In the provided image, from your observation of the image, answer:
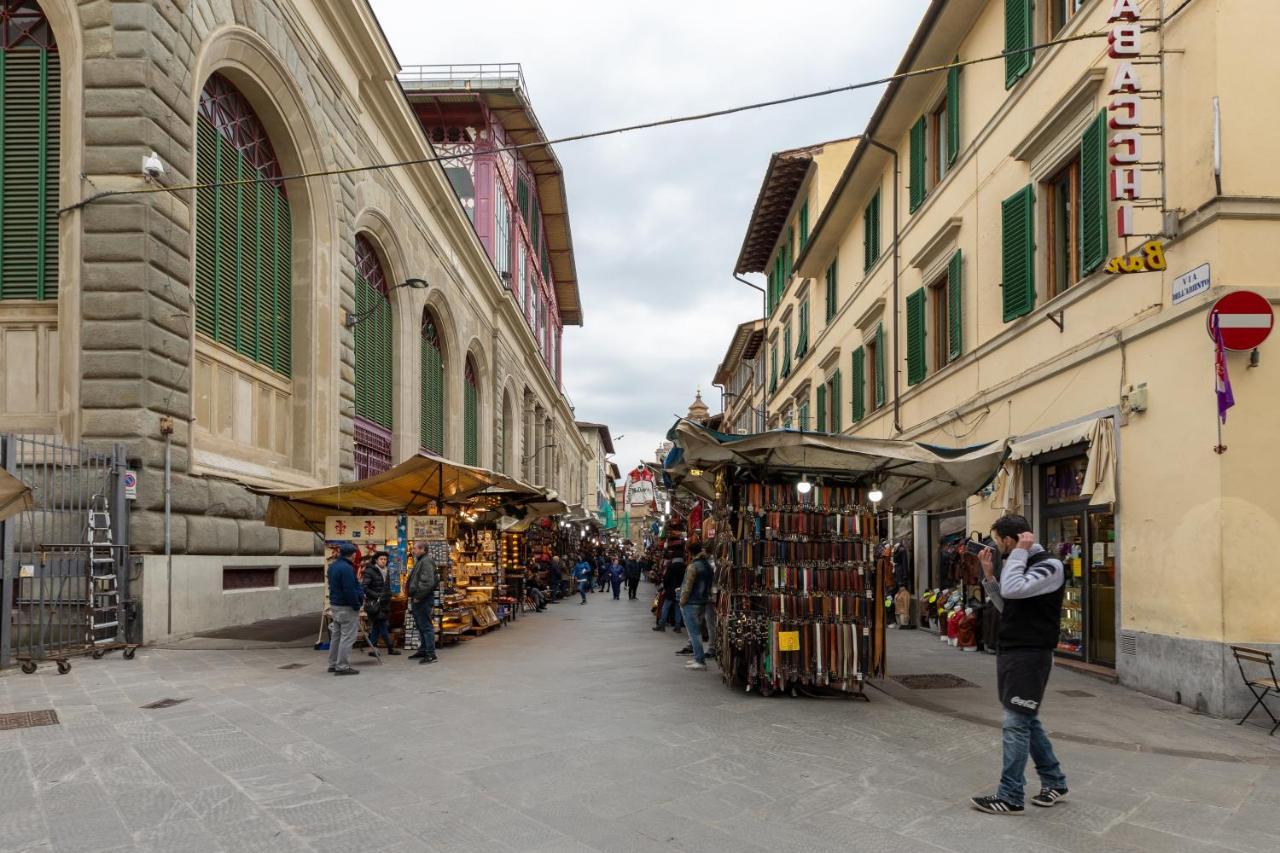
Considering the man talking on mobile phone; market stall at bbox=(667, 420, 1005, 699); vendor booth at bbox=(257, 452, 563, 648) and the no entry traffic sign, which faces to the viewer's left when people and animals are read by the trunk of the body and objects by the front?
the man talking on mobile phone

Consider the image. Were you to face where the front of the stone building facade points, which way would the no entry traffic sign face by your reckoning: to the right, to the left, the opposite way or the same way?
to the right

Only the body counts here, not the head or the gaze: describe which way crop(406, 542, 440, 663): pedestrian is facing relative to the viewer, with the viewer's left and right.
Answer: facing to the left of the viewer

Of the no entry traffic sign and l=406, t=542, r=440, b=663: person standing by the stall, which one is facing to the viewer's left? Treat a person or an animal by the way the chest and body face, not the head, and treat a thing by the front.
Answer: the person standing by the stall

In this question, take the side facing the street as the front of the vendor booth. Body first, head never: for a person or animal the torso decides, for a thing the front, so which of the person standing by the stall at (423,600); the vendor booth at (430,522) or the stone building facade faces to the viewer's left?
the person standing by the stall

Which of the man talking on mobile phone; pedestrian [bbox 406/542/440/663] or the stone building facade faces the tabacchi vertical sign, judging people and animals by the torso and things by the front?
the stone building facade

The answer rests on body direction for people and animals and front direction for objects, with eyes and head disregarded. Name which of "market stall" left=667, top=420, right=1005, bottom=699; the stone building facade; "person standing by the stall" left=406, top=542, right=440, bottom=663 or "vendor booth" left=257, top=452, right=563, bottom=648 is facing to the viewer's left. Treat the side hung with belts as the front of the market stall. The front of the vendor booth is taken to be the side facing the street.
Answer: the person standing by the stall

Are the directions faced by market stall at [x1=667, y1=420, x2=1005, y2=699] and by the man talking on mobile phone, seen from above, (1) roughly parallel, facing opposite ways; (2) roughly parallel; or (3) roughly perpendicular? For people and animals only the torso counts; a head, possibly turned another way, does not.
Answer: roughly perpendicular

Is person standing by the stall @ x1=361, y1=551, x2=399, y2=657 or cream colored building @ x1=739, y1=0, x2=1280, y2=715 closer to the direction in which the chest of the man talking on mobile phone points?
the person standing by the stall
